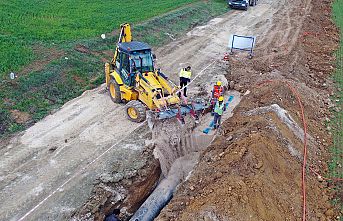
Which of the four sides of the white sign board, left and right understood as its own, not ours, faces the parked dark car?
back

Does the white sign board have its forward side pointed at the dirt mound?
yes

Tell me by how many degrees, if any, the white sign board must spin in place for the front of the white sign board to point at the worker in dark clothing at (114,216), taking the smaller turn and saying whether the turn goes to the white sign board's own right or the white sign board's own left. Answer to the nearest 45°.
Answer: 0° — it already faces them

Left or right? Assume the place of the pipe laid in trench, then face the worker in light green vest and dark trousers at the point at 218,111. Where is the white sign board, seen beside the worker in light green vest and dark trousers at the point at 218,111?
left

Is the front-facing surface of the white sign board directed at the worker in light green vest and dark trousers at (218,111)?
yes
